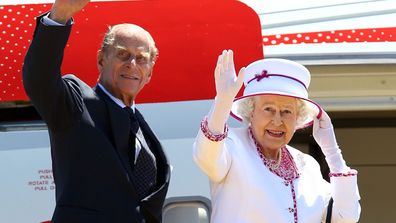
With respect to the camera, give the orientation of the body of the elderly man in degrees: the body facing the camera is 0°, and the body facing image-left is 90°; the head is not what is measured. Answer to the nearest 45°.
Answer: approximately 315°
